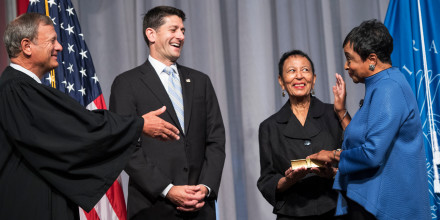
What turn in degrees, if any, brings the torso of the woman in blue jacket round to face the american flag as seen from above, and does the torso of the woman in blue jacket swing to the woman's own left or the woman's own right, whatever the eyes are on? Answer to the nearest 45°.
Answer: approximately 45° to the woman's own right

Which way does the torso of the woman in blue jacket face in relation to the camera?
to the viewer's left

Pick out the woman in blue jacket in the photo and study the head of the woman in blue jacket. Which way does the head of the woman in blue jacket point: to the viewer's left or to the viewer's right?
to the viewer's left

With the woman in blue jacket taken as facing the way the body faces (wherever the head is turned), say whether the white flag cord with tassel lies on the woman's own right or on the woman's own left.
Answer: on the woman's own right
